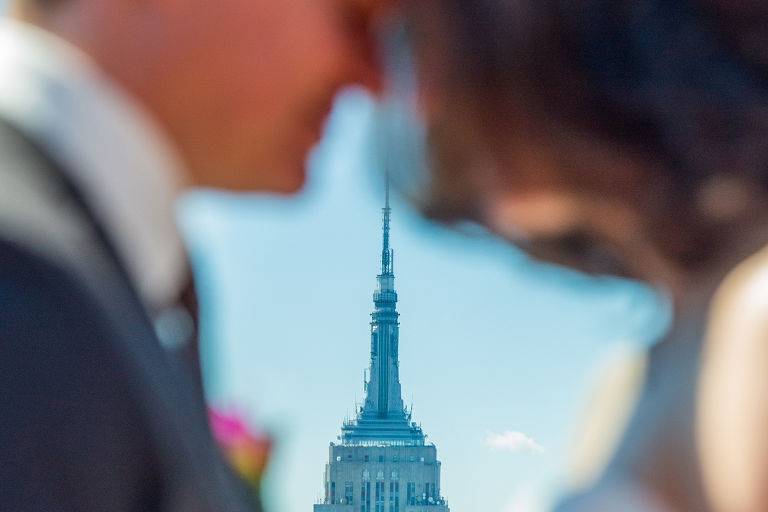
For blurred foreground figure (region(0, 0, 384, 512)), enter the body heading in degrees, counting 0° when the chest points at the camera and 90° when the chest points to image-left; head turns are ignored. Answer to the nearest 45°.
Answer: approximately 270°

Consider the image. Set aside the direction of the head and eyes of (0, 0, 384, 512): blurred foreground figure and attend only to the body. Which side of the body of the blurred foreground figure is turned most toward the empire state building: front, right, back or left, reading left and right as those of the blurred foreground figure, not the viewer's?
left

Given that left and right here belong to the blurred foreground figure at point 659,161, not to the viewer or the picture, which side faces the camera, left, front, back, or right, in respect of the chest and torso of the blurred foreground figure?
left

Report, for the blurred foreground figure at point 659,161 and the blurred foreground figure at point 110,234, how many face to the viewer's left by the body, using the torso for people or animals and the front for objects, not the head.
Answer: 1

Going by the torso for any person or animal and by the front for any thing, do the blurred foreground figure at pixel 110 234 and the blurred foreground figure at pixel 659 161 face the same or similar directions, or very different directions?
very different directions

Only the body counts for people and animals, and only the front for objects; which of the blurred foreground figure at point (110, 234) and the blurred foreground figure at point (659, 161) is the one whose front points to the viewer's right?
the blurred foreground figure at point (110, 234)

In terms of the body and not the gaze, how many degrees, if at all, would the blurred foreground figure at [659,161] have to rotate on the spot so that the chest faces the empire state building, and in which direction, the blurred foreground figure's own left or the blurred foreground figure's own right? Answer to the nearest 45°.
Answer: approximately 90° to the blurred foreground figure's own right
